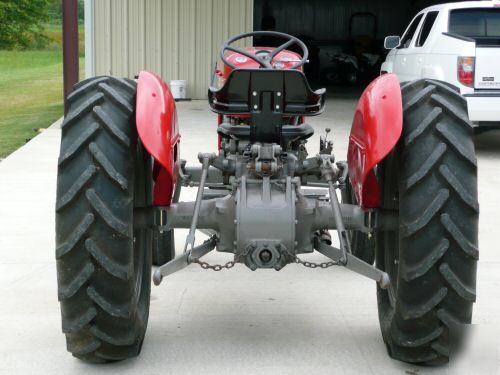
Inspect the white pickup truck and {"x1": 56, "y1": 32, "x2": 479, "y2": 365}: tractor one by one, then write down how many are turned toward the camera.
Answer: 0

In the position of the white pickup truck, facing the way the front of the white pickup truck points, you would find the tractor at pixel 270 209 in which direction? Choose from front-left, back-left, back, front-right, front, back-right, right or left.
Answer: back-left

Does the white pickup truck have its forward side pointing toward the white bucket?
no

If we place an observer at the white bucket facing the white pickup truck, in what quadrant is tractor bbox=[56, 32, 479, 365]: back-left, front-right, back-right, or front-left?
front-right

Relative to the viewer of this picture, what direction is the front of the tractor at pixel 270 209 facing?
facing away from the viewer

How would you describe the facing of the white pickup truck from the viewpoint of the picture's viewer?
facing away from the viewer and to the left of the viewer

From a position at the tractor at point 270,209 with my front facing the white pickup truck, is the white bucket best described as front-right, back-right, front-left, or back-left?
front-left

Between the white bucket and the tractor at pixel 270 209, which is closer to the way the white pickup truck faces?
the white bucket

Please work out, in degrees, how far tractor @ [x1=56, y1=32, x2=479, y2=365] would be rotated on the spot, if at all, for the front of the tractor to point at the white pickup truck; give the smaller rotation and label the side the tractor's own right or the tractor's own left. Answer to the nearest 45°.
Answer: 0° — it already faces it

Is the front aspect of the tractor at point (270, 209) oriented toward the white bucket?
yes
